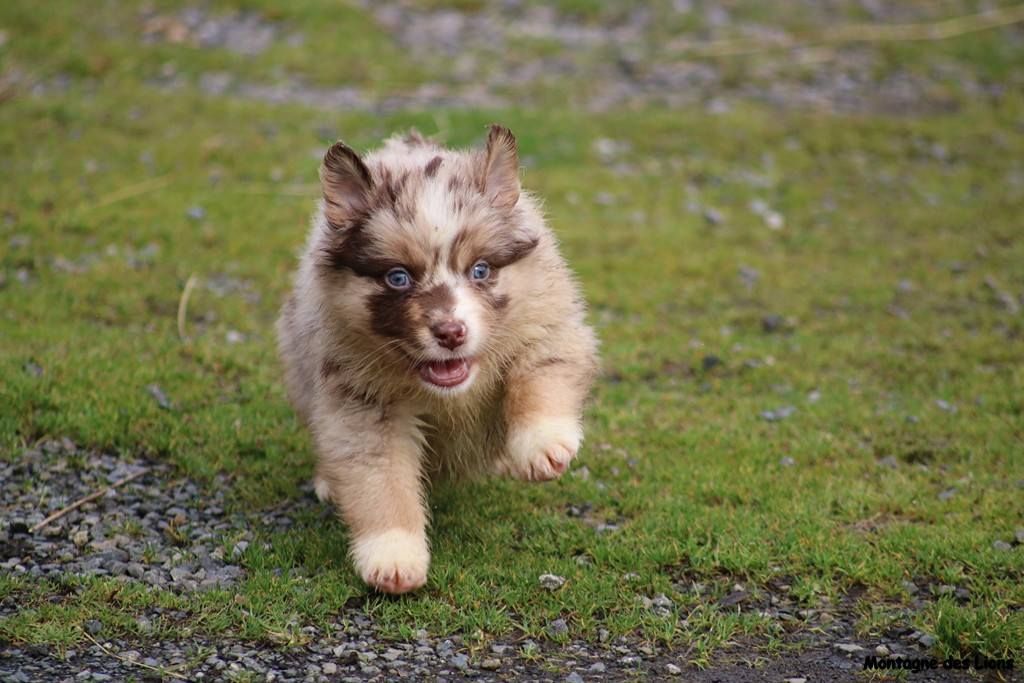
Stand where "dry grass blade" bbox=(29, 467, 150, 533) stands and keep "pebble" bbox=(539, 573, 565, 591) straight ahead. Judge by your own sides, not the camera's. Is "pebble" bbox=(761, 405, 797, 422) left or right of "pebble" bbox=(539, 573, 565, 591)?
left

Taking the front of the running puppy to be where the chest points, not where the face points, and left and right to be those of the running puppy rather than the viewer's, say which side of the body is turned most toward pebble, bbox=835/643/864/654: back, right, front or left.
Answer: left

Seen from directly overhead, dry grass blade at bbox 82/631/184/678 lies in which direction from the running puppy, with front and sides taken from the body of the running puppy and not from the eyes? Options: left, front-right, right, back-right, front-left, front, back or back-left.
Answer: front-right

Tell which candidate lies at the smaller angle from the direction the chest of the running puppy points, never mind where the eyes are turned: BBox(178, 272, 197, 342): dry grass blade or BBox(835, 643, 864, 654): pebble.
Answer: the pebble

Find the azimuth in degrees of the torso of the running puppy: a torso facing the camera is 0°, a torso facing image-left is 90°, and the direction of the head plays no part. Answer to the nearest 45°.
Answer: approximately 0°

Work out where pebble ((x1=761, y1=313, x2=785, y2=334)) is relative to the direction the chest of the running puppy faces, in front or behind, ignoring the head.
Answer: behind

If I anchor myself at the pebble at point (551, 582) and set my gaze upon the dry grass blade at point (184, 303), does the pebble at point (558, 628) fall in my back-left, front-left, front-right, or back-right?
back-left

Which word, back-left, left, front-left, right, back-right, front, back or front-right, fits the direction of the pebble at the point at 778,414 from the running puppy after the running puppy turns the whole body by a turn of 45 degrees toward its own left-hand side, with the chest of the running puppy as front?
left

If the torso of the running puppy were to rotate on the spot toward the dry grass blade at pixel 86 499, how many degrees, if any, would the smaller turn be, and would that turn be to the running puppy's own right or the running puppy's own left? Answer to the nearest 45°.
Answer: approximately 90° to the running puppy's own right

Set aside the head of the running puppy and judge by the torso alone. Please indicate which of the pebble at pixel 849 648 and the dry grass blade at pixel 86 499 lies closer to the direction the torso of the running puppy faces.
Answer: the pebble
